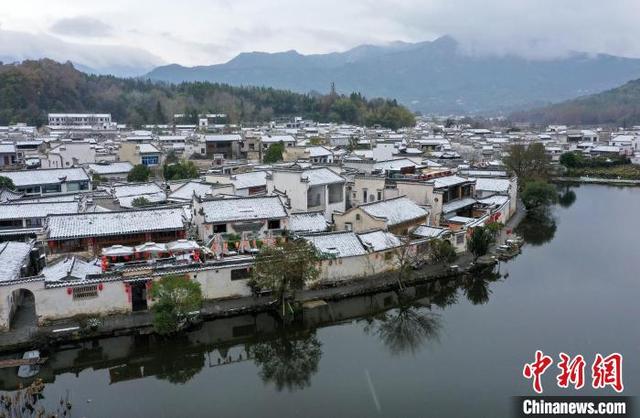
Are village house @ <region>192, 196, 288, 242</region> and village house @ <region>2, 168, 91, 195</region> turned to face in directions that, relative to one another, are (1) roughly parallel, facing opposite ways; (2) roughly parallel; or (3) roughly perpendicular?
roughly parallel

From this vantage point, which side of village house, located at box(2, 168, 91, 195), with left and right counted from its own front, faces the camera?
front

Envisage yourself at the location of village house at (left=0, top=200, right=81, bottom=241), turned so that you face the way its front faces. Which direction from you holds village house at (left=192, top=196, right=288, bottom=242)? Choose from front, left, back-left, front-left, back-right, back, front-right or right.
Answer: front-left

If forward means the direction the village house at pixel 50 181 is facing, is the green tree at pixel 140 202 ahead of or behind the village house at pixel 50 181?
ahead

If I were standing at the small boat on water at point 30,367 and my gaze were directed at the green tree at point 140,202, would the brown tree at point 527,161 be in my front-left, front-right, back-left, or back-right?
front-right

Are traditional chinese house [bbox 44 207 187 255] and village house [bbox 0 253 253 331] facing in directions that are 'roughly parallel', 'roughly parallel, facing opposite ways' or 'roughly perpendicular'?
roughly parallel

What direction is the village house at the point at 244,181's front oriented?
toward the camera

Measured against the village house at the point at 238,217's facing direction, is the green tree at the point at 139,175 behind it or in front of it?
behind

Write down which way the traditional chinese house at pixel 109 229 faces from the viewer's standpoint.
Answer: facing the viewer

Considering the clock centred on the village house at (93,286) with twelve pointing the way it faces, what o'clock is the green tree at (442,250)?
The green tree is roughly at 9 o'clock from the village house.

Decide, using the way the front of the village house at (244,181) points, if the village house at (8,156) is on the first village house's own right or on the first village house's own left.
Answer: on the first village house's own right

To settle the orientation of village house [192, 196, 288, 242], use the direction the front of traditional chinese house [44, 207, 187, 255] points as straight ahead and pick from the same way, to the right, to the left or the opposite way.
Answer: the same way

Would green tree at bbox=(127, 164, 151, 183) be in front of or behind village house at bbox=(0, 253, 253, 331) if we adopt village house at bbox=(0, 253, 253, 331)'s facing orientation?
behind

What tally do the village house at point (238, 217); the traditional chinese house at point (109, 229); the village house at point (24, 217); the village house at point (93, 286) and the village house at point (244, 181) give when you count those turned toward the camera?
5

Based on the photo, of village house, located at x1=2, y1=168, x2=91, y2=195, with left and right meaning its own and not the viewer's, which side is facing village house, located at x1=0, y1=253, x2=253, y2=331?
front

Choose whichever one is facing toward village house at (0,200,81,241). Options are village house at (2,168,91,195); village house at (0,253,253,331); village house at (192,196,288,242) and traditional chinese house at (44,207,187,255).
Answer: village house at (2,168,91,195)

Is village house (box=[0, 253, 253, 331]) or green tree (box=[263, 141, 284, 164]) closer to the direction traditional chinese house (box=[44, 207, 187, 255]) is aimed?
the village house

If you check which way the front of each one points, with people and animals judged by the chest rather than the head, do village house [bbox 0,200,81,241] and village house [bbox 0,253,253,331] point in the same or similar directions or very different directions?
same or similar directions
